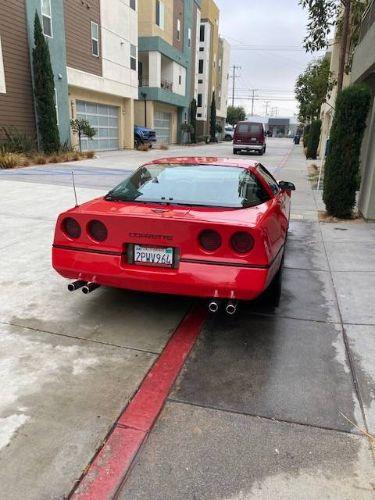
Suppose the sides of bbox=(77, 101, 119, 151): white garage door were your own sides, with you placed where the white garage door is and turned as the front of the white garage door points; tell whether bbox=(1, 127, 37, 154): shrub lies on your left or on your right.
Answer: on your right

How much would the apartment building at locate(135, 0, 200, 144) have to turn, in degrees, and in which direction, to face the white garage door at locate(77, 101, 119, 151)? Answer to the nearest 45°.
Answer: approximately 45° to its right

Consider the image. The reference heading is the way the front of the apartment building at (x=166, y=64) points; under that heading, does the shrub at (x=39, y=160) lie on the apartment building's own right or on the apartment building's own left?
on the apartment building's own right

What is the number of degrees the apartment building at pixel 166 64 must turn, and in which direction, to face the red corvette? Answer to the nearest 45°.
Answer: approximately 45° to its right

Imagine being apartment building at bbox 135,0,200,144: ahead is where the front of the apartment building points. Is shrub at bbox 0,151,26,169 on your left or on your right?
on your right

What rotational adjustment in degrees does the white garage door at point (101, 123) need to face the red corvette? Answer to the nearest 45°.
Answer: approximately 45° to its right

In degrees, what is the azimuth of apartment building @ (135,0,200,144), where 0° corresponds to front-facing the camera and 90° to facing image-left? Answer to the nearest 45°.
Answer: approximately 315°

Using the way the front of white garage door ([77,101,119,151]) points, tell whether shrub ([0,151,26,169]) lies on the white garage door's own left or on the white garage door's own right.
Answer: on the white garage door's own right

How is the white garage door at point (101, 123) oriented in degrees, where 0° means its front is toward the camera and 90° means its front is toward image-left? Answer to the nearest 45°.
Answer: approximately 315°
